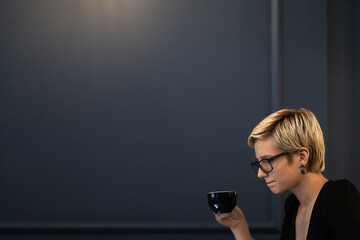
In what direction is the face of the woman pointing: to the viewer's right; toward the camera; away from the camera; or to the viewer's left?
to the viewer's left

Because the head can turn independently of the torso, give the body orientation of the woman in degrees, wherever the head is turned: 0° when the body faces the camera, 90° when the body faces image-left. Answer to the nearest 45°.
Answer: approximately 45°
